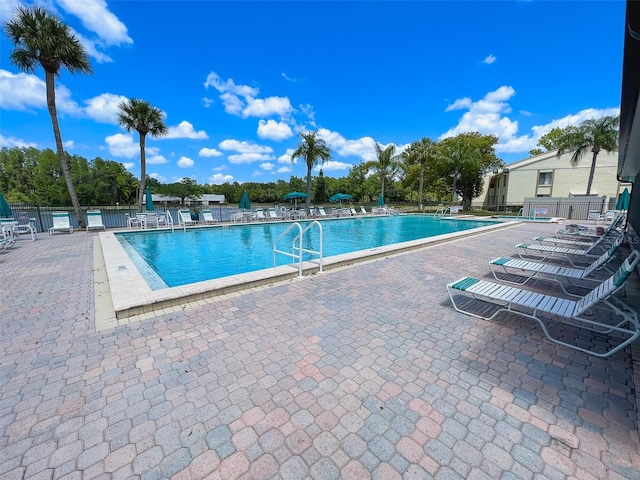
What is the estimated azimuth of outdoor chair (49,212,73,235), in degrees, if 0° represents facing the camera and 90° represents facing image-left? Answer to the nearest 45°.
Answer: approximately 0°

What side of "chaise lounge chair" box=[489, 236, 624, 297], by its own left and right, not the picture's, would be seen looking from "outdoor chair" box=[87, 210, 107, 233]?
front

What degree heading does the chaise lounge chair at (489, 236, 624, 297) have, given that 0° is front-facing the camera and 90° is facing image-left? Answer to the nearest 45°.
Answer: approximately 90°

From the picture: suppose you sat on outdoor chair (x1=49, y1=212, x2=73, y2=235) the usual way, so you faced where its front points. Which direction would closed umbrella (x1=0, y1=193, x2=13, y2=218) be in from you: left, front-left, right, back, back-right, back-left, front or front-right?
right

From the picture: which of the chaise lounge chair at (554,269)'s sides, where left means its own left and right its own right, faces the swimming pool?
front

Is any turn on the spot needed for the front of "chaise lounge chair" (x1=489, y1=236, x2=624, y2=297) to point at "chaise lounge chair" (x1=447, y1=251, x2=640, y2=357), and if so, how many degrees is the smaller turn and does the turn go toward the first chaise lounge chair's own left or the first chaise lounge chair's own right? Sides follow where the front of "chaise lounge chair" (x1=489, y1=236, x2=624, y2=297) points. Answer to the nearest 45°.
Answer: approximately 90° to the first chaise lounge chair's own left

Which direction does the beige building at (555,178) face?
to the viewer's left

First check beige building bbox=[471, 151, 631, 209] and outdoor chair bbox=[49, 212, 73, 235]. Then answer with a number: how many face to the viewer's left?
1
